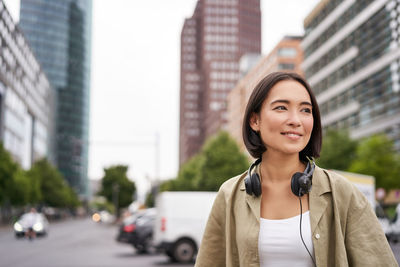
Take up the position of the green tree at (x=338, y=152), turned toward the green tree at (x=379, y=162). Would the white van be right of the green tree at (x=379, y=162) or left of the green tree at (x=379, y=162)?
right

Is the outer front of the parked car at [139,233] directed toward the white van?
no

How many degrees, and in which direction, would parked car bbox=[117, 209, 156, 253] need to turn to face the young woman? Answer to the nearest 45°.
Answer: approximately 135° to its right

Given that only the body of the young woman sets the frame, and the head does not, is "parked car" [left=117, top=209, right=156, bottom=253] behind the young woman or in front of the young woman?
behind

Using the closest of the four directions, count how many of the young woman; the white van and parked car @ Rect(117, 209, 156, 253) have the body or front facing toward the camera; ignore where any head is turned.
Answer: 1

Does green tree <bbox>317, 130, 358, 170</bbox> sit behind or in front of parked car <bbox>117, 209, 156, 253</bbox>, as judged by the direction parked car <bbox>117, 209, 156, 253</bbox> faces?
in front

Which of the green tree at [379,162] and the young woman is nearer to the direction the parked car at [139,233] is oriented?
the green tree

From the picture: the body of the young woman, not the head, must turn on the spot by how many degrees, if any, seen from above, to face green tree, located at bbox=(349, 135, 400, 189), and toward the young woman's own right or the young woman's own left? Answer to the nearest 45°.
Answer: approximately 180°

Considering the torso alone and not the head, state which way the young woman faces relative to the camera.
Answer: toward the camera

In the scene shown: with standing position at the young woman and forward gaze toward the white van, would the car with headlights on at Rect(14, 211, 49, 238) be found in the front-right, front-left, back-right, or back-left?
front-left

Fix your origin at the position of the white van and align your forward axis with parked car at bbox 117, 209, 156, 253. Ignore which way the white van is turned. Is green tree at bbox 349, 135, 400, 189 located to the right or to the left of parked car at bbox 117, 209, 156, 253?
right
